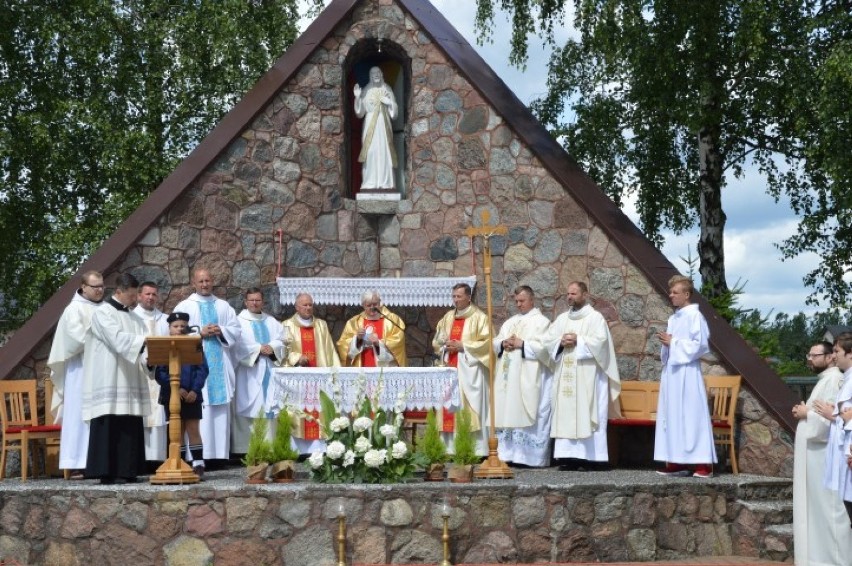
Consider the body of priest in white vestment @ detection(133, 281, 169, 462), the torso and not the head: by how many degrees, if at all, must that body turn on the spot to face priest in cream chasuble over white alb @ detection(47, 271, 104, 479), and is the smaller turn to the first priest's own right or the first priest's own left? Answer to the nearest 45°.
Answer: approximately 45° to the first priest's own right

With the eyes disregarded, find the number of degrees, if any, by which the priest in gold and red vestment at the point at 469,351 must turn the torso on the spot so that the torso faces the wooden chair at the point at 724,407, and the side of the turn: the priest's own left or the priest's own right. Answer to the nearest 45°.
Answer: approximately 135° to the priest's own left

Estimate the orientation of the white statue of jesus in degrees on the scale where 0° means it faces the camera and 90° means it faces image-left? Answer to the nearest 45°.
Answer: approximately 0°

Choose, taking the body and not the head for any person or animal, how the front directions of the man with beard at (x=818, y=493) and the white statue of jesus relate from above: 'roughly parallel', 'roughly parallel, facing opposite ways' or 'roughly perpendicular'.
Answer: roughly perpendicular

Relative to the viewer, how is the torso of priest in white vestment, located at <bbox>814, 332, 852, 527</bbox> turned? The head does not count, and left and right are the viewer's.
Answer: facing to the left of the viewer

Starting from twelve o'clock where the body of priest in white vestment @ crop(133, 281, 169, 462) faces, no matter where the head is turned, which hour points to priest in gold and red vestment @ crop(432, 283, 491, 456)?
priest in gold and red vestment @ crop(432, 283, 491, 456) is roughly at 9 o'clock from priest in white vestment @ crop(133, 281, 169, 462).
